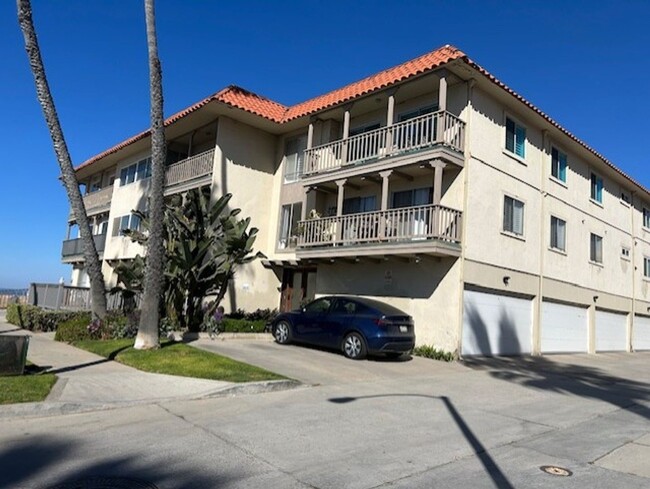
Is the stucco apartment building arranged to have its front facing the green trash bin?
yes

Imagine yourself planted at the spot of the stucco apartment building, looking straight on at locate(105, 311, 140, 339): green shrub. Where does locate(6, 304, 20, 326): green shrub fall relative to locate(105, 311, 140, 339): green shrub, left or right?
right

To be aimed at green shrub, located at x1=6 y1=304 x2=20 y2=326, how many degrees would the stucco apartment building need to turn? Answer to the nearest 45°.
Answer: approximately 45° to its right

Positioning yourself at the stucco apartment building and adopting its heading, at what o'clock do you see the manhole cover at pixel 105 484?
The manhole cover is roughly at 11 o'clock from the stucco apartment building.

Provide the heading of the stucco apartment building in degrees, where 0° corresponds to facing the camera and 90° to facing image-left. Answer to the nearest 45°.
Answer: approximately 45°
